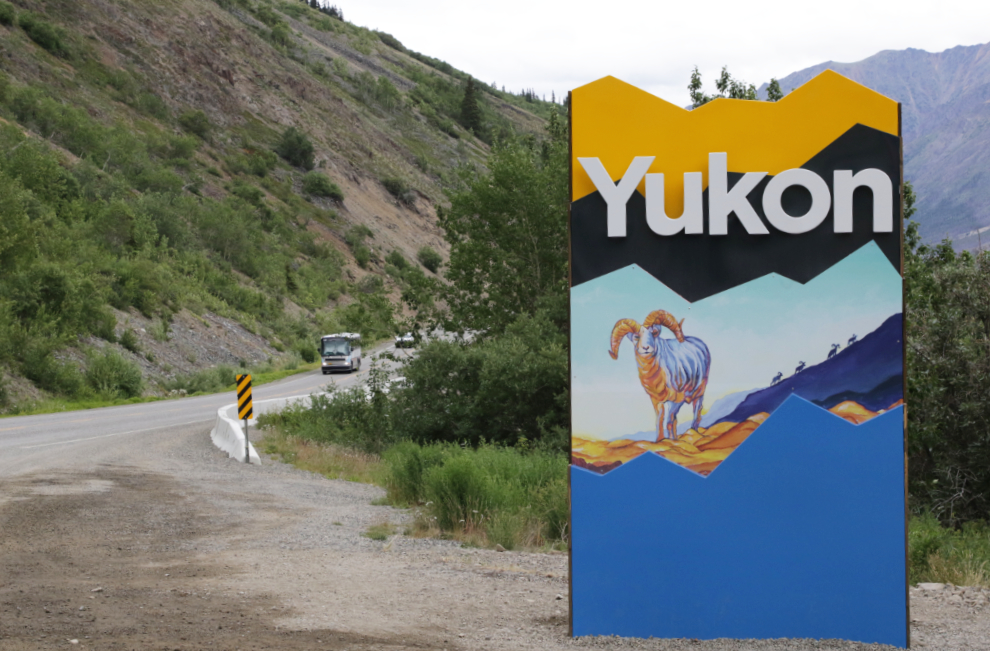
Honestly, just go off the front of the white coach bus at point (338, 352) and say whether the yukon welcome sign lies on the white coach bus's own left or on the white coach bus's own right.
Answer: on the white coach bus's own left

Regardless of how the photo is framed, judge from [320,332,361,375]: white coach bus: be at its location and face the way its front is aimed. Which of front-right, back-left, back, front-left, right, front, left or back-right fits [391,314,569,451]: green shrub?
front-left

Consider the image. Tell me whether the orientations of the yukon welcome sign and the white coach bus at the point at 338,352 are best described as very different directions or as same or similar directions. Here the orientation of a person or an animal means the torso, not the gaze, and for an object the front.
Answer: same or similar directions

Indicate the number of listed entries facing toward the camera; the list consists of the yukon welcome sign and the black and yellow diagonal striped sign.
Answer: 2

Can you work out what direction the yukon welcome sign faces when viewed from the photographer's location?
facing the viewer

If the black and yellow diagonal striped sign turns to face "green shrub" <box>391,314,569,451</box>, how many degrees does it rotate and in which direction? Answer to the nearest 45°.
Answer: approximately 90° to its left

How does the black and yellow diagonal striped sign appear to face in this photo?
toward the camera

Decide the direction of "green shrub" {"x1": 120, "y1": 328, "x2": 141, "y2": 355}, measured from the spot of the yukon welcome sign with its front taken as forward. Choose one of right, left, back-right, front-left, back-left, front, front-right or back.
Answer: back-right

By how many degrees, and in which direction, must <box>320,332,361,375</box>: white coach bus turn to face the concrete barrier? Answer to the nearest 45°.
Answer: approximately 45° to its left

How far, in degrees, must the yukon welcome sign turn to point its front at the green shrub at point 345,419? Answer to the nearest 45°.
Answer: approximately 135° to its right
